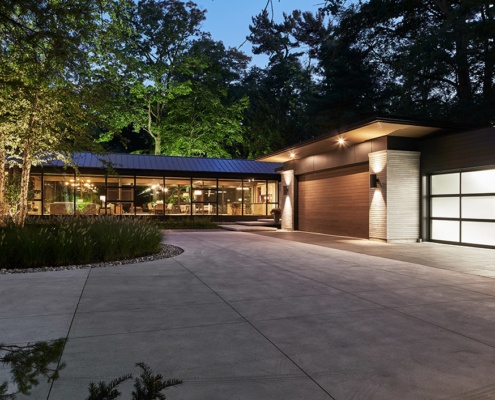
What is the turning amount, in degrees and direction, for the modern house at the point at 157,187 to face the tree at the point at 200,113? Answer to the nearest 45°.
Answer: approximately 135° to its left

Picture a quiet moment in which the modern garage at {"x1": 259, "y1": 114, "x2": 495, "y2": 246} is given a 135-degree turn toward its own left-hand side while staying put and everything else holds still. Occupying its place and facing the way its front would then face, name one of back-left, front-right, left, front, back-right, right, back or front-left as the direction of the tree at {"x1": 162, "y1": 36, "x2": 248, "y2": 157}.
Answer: back-left

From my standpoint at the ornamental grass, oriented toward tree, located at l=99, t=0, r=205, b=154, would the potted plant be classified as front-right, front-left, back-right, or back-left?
front-right

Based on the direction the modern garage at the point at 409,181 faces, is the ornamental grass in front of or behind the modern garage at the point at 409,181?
in front

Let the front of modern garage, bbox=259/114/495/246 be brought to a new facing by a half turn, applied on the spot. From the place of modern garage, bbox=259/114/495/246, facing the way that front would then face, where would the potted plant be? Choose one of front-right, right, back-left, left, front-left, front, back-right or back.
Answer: left

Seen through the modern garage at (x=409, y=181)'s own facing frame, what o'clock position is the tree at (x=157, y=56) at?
The tree is roughly at 3 o'clock from the modern garage.

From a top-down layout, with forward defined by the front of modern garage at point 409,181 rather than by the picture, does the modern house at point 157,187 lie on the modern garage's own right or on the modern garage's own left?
on the modern garage's own right

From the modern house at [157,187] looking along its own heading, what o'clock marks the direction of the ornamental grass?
The ornamental grass is roughly at 12 o'clock from the modern house.

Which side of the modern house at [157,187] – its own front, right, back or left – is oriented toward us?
front

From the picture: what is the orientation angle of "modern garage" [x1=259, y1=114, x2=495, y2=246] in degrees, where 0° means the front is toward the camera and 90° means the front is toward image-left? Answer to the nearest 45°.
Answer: approximately 45°

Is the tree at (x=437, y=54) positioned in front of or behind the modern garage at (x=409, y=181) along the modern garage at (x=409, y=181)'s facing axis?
behind

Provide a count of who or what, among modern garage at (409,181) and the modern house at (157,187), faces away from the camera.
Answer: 0

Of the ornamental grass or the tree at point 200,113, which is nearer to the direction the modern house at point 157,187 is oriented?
the ornamental grass
